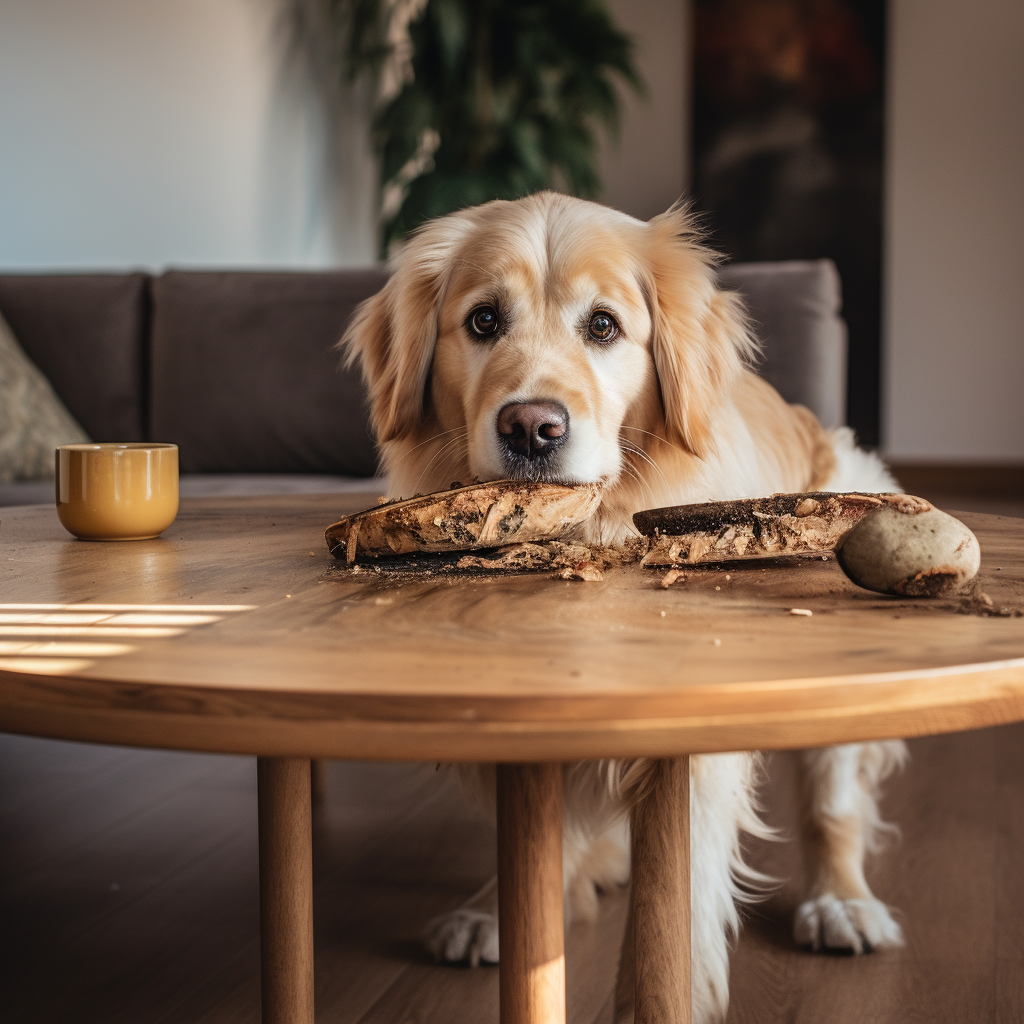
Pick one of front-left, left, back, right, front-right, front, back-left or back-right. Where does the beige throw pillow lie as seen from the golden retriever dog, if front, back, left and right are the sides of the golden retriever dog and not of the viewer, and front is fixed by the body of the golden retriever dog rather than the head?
right

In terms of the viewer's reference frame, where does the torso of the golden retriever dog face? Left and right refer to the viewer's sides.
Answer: facing the viewer and to the left of the viewer

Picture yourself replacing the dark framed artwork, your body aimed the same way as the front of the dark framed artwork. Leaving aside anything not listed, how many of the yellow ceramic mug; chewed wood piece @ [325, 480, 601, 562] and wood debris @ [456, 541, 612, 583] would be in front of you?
3

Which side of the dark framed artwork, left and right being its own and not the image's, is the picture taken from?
front

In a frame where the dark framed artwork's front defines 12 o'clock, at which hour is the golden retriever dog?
The golden retriever dog is roughly at 12 o'clock from the dark framed artwork.

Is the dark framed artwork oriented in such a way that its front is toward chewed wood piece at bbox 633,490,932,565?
yes

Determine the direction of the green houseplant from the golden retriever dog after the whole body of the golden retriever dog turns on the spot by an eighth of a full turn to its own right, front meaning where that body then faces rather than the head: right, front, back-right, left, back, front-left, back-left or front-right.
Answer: right

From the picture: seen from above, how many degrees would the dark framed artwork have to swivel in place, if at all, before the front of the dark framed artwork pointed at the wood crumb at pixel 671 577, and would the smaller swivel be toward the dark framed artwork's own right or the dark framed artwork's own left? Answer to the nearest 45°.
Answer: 0° — it already faces it

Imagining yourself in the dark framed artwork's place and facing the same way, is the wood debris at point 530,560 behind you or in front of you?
in front

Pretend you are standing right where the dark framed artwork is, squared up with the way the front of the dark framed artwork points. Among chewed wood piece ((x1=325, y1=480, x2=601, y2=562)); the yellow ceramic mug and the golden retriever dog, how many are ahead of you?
3

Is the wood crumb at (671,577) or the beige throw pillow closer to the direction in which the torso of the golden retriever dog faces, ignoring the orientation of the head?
the wood crumb

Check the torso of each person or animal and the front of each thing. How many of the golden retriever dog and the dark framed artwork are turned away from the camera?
0
